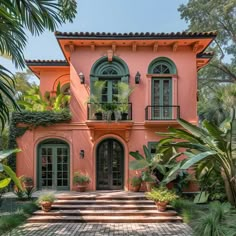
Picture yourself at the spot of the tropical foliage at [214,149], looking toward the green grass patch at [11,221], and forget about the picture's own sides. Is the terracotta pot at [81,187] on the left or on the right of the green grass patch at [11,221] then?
right

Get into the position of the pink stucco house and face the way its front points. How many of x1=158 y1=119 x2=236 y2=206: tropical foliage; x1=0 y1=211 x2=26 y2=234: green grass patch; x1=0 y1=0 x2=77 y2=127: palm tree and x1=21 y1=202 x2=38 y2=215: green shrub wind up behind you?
0

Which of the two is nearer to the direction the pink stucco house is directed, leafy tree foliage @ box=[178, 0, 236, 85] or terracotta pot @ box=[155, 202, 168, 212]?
the terracotta pot

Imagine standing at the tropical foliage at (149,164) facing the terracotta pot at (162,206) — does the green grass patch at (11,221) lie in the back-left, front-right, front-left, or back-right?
front-right

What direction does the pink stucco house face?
toward the camera

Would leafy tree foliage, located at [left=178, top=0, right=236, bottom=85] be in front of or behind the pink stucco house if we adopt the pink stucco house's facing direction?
behind

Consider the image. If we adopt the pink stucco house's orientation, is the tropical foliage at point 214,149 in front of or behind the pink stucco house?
in front
